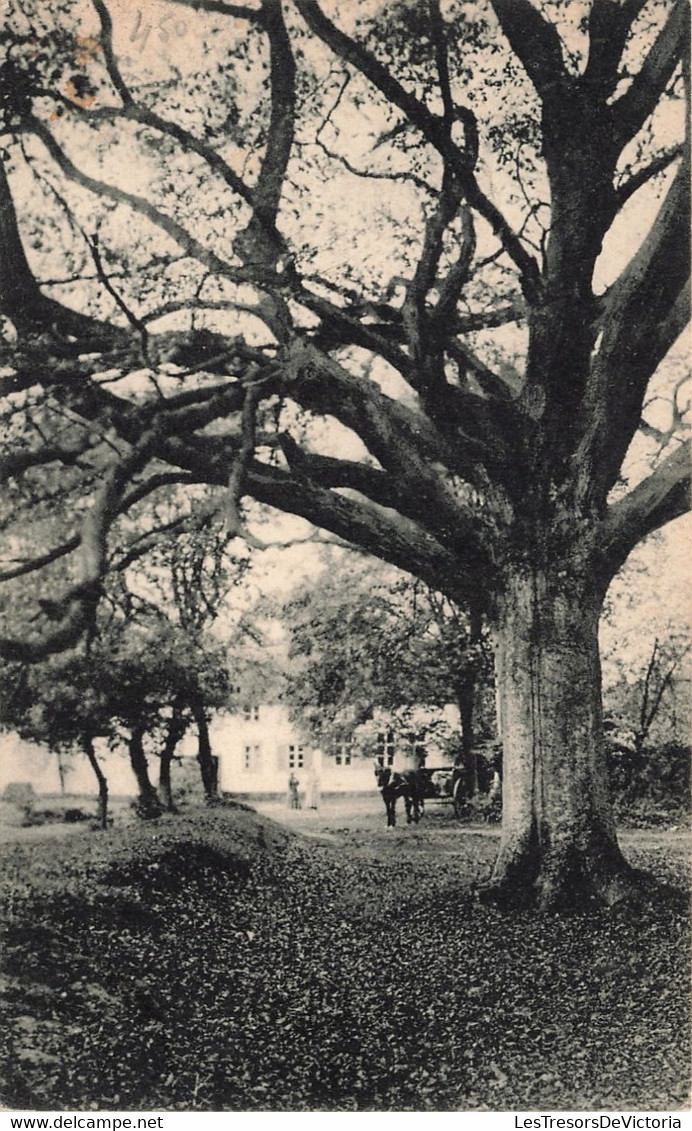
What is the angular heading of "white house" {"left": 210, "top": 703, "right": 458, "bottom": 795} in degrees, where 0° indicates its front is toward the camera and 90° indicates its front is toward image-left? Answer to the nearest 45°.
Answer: approximately 0°

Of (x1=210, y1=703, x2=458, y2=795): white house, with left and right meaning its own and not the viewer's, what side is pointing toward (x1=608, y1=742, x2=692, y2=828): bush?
front

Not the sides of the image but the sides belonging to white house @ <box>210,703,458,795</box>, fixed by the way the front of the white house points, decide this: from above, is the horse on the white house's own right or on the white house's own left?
on the white house's own left
